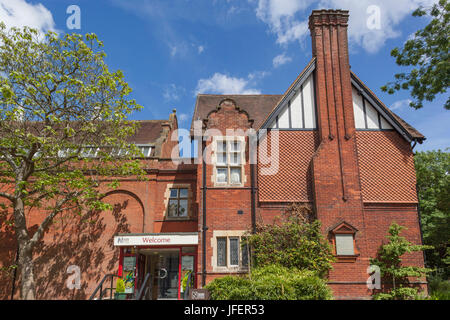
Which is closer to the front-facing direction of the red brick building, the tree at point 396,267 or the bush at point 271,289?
the bush

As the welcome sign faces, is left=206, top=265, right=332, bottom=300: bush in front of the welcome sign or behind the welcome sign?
in front

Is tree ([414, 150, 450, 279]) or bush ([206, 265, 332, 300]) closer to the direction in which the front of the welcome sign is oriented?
the bush

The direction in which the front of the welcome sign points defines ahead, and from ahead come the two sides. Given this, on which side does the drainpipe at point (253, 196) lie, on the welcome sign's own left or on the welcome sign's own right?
on the welcome sign's own left

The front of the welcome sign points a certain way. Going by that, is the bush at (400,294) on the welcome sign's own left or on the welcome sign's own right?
on the welcome sign's own left

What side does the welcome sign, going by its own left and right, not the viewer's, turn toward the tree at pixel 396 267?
left
